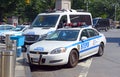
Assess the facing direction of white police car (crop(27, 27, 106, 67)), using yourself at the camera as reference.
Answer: facing the viewer and to the left of the viewer

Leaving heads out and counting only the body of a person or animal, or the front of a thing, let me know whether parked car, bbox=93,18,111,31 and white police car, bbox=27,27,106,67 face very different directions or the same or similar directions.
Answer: same or similar directions

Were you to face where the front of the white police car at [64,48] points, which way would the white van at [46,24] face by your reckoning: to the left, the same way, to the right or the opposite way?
the same way

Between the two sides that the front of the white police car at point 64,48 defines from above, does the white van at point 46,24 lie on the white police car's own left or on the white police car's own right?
on the white police car's own right

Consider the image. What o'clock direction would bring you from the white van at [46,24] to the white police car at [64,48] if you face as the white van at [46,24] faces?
The white police car is roughly at 10 o'clock from the white van.

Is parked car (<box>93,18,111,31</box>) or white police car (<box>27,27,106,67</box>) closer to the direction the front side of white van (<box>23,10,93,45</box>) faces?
the white police car

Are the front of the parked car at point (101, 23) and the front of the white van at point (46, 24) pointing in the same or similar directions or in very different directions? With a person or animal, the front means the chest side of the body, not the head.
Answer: same or similar directions

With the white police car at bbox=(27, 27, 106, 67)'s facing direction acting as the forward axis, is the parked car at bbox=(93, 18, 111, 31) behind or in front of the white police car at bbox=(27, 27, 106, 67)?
behind

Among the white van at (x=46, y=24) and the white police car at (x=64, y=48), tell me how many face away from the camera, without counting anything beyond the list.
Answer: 0

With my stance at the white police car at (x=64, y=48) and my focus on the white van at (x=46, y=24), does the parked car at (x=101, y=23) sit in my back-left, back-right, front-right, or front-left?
front-right

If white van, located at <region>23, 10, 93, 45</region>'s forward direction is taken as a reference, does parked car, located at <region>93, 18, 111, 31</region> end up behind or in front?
behind

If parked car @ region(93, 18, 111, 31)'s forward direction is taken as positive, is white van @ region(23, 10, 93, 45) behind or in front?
in front

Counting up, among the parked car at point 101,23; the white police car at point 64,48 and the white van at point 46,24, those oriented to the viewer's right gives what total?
0
